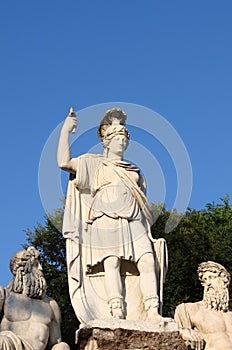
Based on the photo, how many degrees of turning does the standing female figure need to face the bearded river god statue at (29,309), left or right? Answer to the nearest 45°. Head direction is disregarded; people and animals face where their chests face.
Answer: approximately 135° to its right

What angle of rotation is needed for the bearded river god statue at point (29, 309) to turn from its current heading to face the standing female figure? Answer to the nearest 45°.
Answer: approximately 45° to its left

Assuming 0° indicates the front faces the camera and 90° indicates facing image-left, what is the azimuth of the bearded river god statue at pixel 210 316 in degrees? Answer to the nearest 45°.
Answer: approximately 0°

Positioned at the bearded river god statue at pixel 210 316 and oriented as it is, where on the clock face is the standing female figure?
The standing female figure is roughly at 2 o'clock from the bearded river god statue.

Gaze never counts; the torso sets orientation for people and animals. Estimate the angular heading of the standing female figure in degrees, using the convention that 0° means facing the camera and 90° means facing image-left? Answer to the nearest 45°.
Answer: approximately 315°

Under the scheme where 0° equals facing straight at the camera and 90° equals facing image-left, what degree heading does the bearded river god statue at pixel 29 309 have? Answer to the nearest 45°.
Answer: approximately 315°
